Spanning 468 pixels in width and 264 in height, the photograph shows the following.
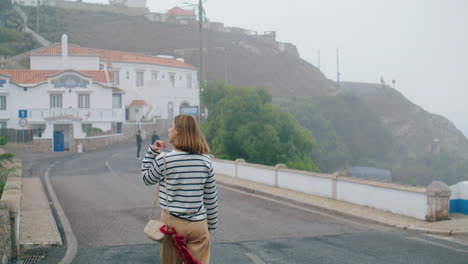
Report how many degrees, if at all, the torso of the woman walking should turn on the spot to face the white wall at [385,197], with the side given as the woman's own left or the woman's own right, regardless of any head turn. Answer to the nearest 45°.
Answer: approximately 90° to the woman's own right

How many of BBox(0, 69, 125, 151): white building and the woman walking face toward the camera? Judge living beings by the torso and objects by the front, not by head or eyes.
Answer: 1

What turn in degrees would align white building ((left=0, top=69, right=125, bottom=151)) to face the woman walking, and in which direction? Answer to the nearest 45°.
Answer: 0° — it already faces them

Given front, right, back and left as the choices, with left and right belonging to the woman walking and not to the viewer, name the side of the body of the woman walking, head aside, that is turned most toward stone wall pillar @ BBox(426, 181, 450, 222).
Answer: right

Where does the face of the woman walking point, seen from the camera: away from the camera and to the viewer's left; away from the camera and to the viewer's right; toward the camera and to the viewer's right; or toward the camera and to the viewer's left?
away from the camera and to the viewer's left

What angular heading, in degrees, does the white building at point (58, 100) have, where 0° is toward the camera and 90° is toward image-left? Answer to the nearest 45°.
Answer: approximately 0°

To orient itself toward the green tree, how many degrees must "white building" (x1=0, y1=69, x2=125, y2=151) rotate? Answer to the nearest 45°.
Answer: approximately 45° to its left

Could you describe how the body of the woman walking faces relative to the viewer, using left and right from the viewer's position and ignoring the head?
facing away from the viewer and to the left of the viewer
